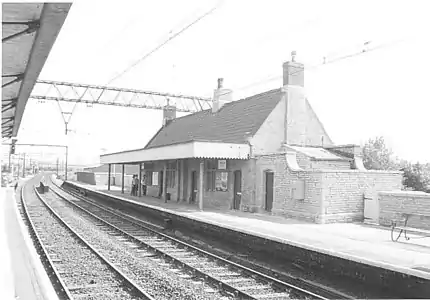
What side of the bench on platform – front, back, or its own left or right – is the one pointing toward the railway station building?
right

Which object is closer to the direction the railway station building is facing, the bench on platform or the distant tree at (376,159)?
the bench on platform

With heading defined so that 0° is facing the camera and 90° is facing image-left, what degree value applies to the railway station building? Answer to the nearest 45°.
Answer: approximately 45°

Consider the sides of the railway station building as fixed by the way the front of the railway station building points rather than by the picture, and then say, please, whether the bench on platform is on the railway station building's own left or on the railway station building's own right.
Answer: on the railway station building's own left

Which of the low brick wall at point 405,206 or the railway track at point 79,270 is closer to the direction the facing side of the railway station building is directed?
the railway track

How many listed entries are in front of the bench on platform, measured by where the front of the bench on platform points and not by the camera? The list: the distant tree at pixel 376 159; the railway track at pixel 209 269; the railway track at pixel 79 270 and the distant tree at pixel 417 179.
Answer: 2

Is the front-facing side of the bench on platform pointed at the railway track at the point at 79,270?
yes
